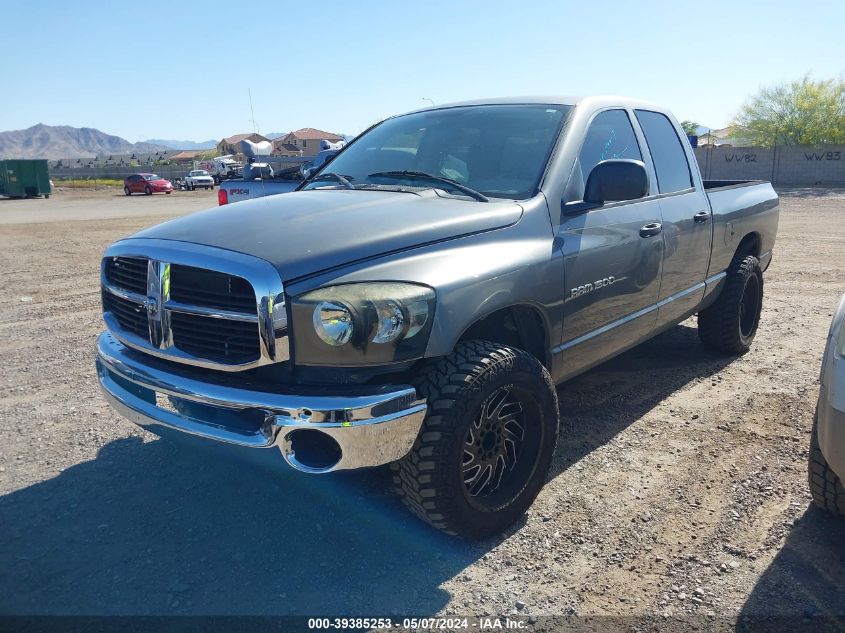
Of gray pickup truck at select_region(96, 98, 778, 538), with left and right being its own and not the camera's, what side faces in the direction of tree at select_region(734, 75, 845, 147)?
back

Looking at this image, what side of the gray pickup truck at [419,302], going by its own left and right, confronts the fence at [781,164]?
back

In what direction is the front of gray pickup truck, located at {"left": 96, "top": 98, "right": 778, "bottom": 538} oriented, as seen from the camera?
facing the viewer and to the left of the viewer

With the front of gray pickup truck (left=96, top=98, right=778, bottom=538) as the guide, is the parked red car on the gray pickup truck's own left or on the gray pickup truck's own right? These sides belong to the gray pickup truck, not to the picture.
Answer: on the gray pickup truck's own right

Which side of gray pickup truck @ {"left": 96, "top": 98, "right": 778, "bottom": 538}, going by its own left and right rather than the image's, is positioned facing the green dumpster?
right

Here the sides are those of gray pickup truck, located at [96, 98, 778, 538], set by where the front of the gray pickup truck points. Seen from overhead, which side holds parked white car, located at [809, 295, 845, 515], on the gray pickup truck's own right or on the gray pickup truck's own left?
on the gray pickup truck's own left

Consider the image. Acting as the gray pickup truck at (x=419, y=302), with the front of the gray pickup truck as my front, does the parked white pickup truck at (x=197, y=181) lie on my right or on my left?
on my right
